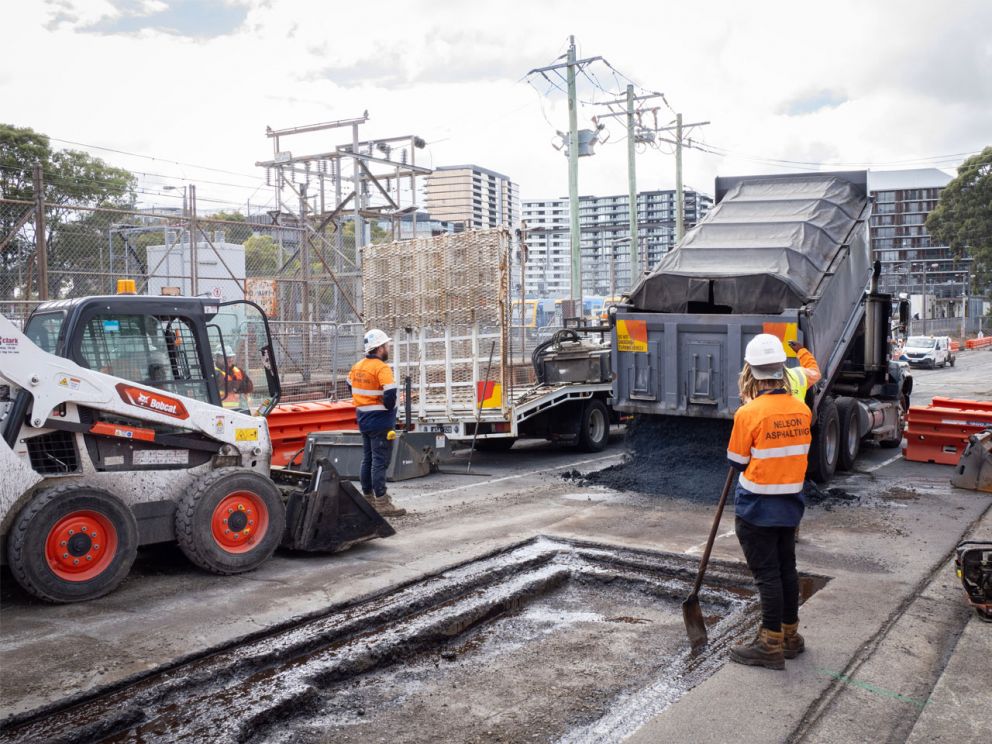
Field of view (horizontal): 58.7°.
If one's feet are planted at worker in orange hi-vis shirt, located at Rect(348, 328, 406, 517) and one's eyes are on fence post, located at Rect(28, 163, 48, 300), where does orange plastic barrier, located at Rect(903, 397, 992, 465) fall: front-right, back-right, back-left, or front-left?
back-right

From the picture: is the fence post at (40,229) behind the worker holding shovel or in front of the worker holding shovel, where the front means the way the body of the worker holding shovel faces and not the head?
in front

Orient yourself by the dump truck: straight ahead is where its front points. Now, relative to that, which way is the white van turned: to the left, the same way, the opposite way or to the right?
the opposite way

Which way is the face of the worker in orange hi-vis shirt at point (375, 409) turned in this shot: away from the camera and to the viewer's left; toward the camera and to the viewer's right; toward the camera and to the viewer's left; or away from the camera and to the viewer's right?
away from the camera and to the viewer's right

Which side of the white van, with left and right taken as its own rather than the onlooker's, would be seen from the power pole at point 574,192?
front

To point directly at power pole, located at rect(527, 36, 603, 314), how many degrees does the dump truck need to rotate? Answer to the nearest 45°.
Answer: approximately 45° to its left

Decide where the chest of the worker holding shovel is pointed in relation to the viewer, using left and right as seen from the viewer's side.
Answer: facing away from the viewer and to the left of the viewer

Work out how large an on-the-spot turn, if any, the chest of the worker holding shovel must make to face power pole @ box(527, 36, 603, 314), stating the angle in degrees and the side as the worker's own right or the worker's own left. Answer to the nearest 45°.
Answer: approximately 45° to the worker's own right

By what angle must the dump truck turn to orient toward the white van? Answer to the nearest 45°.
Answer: approximately 45° to its left

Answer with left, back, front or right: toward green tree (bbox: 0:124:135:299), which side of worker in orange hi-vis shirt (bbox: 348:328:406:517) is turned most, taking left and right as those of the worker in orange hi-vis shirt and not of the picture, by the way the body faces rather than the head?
left

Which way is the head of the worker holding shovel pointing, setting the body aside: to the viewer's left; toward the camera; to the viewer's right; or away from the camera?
away from the camera
